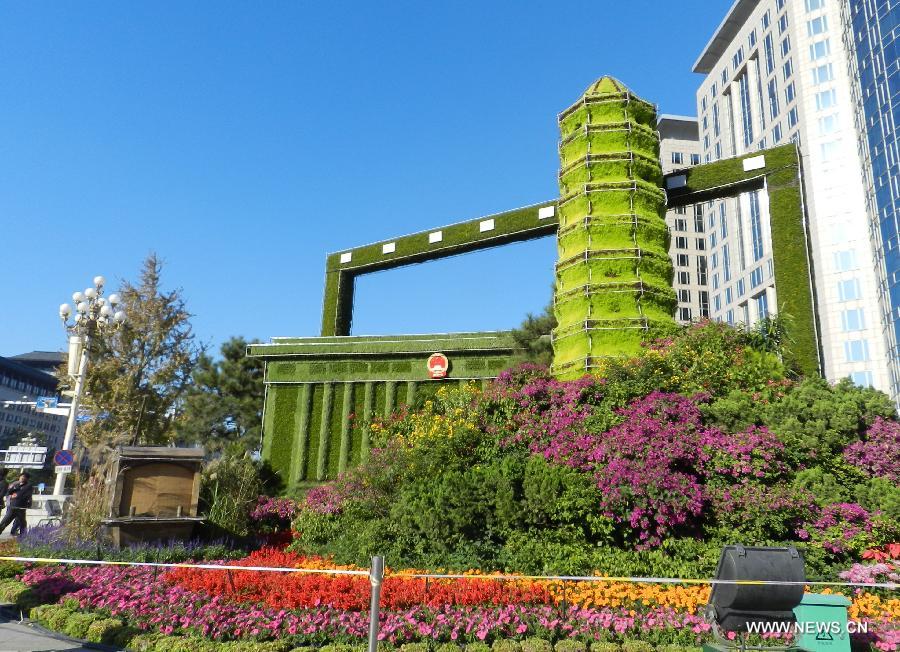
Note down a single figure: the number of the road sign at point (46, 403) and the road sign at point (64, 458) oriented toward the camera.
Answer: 2

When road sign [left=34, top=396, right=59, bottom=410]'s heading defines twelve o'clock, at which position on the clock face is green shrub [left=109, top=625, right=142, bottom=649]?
The green shrub is roughly at 12 o'clock from the road sign.

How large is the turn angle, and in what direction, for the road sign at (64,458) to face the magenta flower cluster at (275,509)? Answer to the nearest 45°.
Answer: approximately 90° to its left

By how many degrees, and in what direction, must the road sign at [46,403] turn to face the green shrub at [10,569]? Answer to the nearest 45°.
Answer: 0° — it already faces it

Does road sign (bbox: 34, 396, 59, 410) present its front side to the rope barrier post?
yes

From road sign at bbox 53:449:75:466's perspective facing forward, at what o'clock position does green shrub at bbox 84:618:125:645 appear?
The green shrub is roughly at 12 o'clock from the road sign.

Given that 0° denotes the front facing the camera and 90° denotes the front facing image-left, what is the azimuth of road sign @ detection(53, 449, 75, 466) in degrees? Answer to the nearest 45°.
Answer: approximately 0°

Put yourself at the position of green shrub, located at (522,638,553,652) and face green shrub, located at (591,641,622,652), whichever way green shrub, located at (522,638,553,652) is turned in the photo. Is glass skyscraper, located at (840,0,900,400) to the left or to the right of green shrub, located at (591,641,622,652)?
left

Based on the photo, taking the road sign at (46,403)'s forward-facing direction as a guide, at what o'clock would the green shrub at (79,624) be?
The green shrub is roughly at 12 o'clock from the road sign.

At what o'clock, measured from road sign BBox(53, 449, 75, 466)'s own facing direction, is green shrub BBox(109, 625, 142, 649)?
The green shrub is roughly at 12 o'clock from the road sign.
